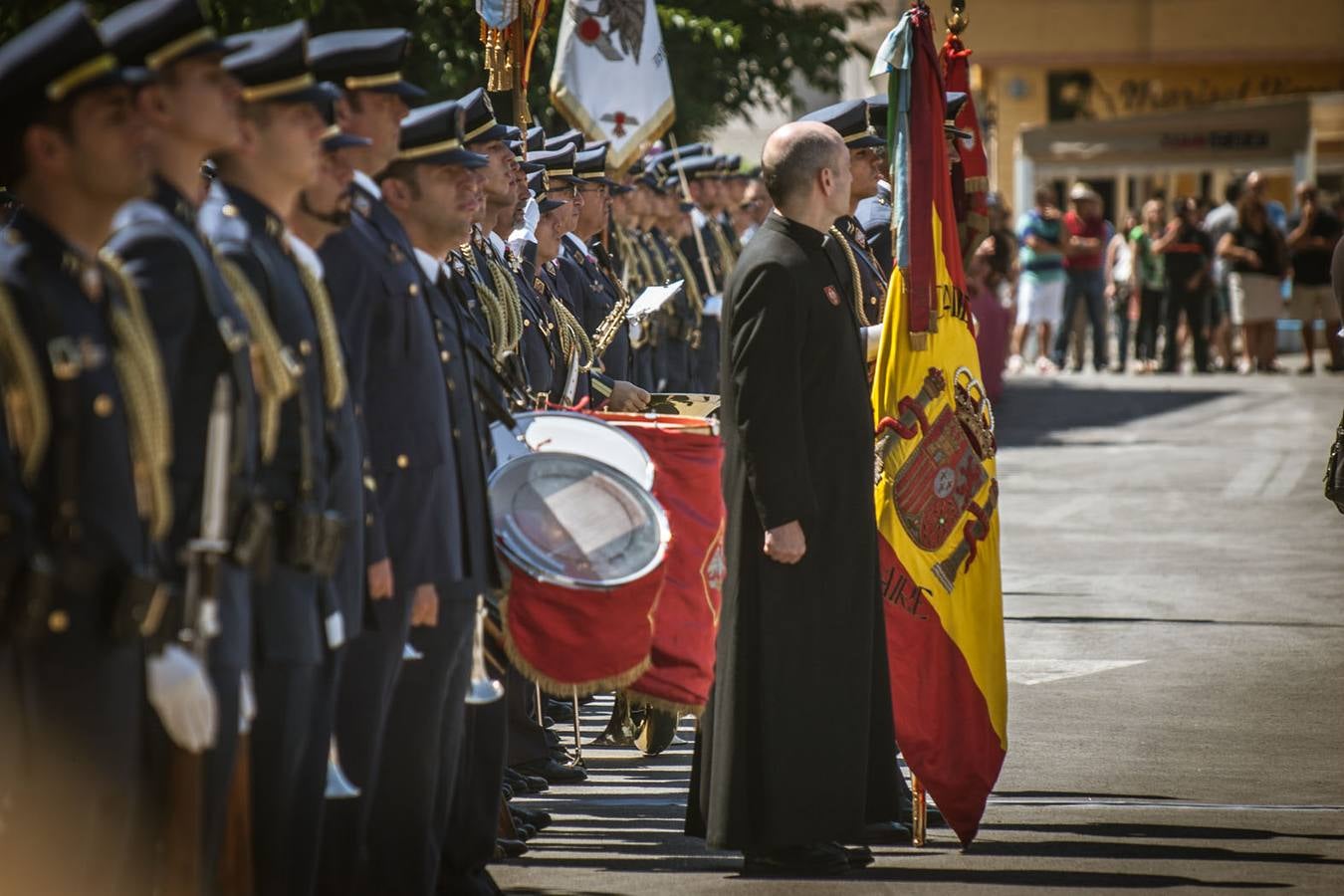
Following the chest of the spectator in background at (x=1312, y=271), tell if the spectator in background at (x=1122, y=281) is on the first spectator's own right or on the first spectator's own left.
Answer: on the first spectator's own right

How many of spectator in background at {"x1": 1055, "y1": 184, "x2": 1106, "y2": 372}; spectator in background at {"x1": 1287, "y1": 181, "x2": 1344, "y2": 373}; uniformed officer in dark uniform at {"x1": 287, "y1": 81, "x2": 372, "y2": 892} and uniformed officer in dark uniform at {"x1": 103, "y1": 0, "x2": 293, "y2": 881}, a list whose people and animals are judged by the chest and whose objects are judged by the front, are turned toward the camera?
2

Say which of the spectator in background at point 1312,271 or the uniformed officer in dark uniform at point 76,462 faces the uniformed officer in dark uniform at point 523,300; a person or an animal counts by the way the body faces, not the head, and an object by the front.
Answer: the spectator in background

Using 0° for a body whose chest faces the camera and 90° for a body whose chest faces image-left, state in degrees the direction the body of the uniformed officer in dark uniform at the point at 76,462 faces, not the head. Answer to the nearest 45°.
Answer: approximately 315°

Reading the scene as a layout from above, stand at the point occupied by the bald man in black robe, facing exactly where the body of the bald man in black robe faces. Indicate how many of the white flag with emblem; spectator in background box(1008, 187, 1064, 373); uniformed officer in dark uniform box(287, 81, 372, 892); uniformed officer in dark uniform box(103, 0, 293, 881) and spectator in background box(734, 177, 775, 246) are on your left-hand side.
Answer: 3

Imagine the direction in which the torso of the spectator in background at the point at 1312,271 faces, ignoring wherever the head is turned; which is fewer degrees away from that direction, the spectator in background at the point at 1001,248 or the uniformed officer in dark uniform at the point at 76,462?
the uniformed officer in dark uniform

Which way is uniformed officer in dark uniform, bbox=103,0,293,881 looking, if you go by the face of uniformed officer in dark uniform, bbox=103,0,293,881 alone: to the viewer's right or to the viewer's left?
to the viewer's right

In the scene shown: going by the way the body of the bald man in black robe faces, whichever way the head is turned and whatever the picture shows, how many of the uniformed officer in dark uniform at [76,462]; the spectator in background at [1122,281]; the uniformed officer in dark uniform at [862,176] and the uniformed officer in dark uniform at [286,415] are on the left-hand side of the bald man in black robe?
2

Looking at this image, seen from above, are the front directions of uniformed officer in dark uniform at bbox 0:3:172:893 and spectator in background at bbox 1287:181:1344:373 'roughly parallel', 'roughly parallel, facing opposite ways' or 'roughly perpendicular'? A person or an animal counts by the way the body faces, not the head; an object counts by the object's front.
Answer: roughly perpendicular

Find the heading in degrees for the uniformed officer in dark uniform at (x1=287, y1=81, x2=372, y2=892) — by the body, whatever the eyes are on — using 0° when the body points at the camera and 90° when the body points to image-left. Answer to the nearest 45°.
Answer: approximately 270°

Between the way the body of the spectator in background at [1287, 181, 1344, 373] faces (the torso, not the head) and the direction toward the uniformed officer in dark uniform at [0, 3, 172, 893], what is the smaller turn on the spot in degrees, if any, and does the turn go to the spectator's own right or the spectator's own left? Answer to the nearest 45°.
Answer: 0° — they already face them

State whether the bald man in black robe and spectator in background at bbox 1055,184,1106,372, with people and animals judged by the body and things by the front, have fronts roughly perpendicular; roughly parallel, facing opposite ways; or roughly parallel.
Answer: roughly perpendicular
